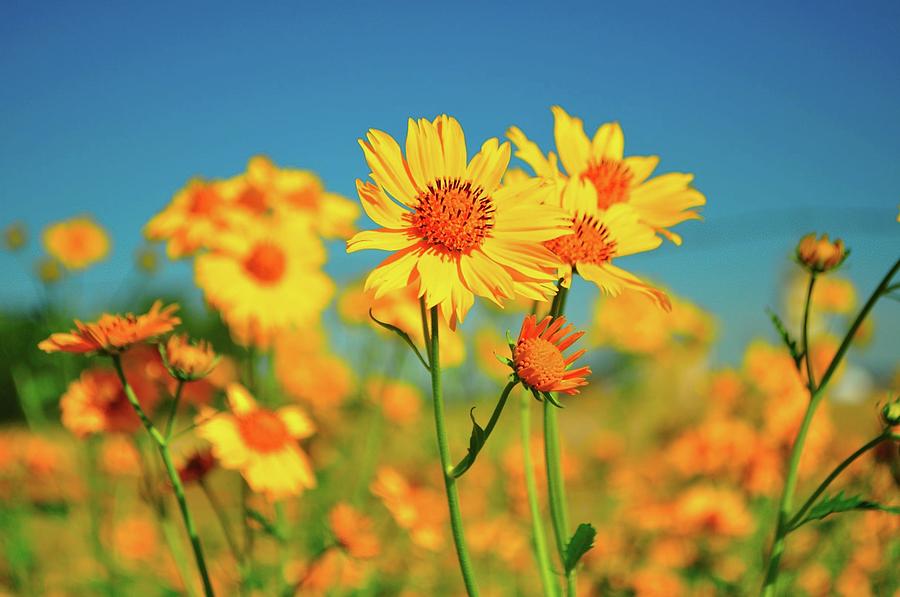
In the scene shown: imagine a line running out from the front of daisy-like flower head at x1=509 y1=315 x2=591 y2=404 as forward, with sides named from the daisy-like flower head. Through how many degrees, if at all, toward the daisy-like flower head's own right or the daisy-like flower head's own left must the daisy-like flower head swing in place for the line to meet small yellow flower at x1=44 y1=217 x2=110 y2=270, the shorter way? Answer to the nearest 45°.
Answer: approximately 180°

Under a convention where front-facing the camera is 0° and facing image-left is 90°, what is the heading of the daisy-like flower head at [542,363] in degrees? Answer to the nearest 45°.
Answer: approximately 315°
